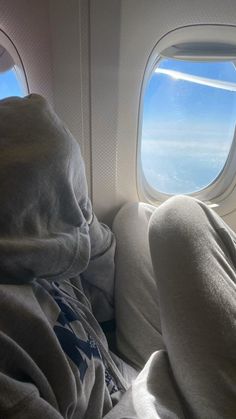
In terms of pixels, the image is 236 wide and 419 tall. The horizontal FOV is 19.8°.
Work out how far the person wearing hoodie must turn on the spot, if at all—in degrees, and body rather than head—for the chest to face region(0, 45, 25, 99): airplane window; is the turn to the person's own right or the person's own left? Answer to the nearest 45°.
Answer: approximately 90° to the person's own left
